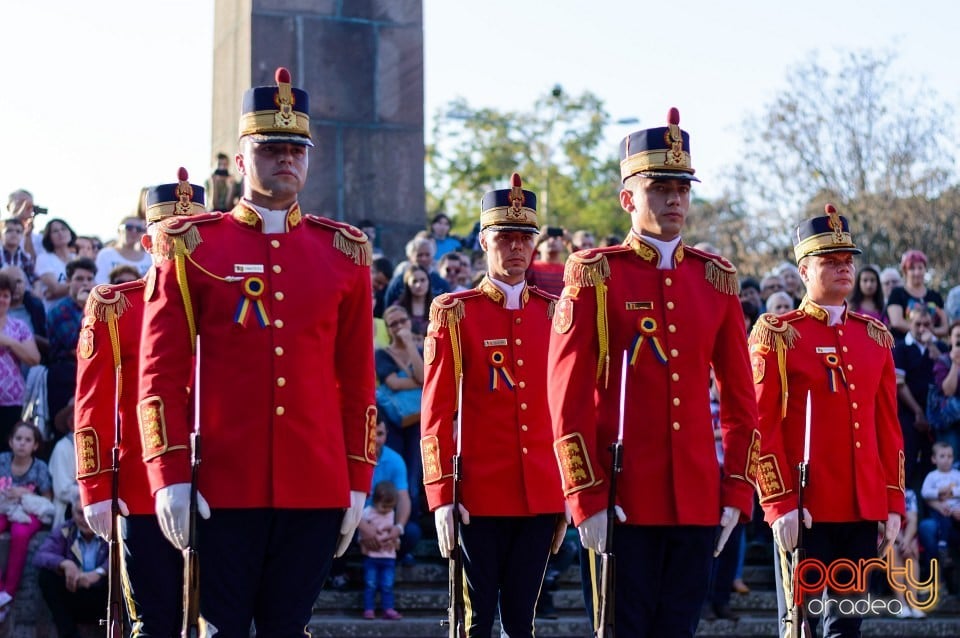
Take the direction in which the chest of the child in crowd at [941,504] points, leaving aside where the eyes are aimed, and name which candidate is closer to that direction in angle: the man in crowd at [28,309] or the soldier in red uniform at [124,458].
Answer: the soldier in red uniform

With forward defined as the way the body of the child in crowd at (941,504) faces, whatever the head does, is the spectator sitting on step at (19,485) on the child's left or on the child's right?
on the child's right

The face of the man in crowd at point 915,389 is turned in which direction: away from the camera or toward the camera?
toward the camera

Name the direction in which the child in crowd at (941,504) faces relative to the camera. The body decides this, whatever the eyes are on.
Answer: toward the camera

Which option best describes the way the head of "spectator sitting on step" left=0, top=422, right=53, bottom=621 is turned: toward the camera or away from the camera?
toward the camera

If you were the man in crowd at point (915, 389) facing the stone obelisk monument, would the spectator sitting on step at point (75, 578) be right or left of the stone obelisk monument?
left

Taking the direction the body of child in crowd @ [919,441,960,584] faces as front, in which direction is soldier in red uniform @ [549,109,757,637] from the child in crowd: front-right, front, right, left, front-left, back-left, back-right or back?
front

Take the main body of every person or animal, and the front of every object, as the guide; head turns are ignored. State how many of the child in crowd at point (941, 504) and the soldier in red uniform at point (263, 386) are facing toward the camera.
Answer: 2

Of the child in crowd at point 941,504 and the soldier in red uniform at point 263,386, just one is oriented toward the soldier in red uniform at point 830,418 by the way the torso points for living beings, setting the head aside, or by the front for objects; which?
the child in crowd

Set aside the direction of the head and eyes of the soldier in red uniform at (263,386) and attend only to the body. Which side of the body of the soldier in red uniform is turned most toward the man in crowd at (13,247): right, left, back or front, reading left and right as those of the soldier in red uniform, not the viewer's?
back

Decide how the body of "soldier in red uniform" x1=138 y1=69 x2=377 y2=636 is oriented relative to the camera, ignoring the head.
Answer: toward the camera

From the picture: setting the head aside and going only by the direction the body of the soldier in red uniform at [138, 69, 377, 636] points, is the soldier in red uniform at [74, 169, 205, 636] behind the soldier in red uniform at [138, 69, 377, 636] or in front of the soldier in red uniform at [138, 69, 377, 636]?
behind
